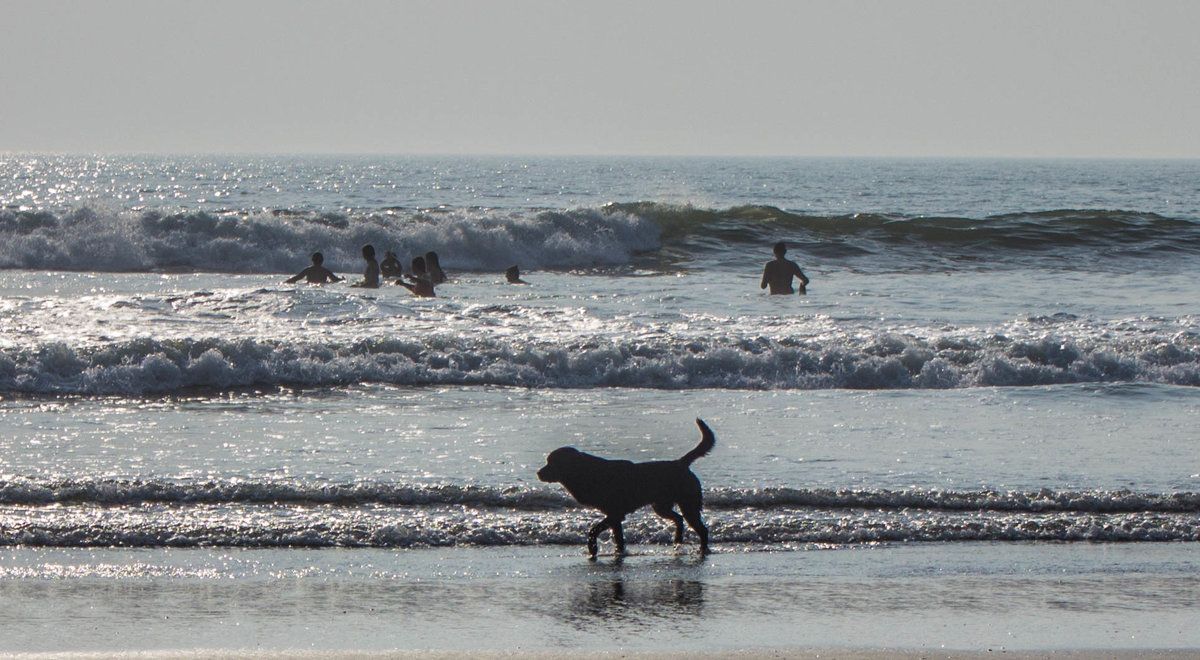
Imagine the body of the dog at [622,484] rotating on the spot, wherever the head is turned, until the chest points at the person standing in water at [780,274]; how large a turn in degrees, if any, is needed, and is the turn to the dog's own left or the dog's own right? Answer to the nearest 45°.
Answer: approximately 90° to the dog's own right

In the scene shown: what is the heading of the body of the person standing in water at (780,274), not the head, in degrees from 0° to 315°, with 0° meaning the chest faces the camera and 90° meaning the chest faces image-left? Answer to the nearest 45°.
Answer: approximately 180°

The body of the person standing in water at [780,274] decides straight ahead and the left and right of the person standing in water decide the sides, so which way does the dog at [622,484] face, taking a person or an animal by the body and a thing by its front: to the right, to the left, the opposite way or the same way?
to the left

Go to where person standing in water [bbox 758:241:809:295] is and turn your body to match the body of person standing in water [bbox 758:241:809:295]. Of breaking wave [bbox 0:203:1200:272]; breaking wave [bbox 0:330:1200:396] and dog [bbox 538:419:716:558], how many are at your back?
2

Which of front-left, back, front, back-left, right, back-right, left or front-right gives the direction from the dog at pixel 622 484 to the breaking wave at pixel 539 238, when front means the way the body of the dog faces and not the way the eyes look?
right

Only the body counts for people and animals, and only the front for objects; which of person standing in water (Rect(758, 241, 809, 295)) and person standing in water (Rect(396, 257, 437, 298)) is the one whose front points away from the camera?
person standing in water (Rect(758, 241, 809, 295))

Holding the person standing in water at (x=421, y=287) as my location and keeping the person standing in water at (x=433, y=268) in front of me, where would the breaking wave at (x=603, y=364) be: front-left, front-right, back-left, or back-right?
back-right

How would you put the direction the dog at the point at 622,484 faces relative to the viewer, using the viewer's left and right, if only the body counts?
facing to the left of the viewer

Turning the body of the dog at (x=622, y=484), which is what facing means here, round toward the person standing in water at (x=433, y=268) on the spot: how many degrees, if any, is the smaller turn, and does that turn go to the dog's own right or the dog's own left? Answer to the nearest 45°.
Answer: approximately 90° to the dog's own right

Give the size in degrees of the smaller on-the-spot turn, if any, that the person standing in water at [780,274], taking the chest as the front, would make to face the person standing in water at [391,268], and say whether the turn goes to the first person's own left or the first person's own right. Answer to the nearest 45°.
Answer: approximately 90° to the first person's own left

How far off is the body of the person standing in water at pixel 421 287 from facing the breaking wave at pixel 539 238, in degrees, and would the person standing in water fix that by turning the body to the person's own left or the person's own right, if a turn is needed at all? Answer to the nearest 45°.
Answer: approximately 90° to the person's own right
